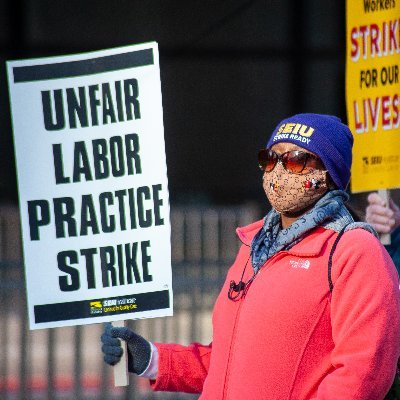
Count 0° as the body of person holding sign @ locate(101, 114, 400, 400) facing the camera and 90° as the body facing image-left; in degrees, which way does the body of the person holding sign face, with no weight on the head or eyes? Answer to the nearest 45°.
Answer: approximately 45°

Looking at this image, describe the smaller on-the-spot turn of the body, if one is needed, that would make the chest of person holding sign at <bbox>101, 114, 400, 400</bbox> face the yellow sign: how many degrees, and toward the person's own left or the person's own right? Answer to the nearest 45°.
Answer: approximately 135° to the person's own right

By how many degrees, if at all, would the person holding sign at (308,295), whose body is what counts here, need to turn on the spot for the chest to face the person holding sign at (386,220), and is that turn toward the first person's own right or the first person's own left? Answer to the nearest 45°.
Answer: approximately 135° to the first person's own right
